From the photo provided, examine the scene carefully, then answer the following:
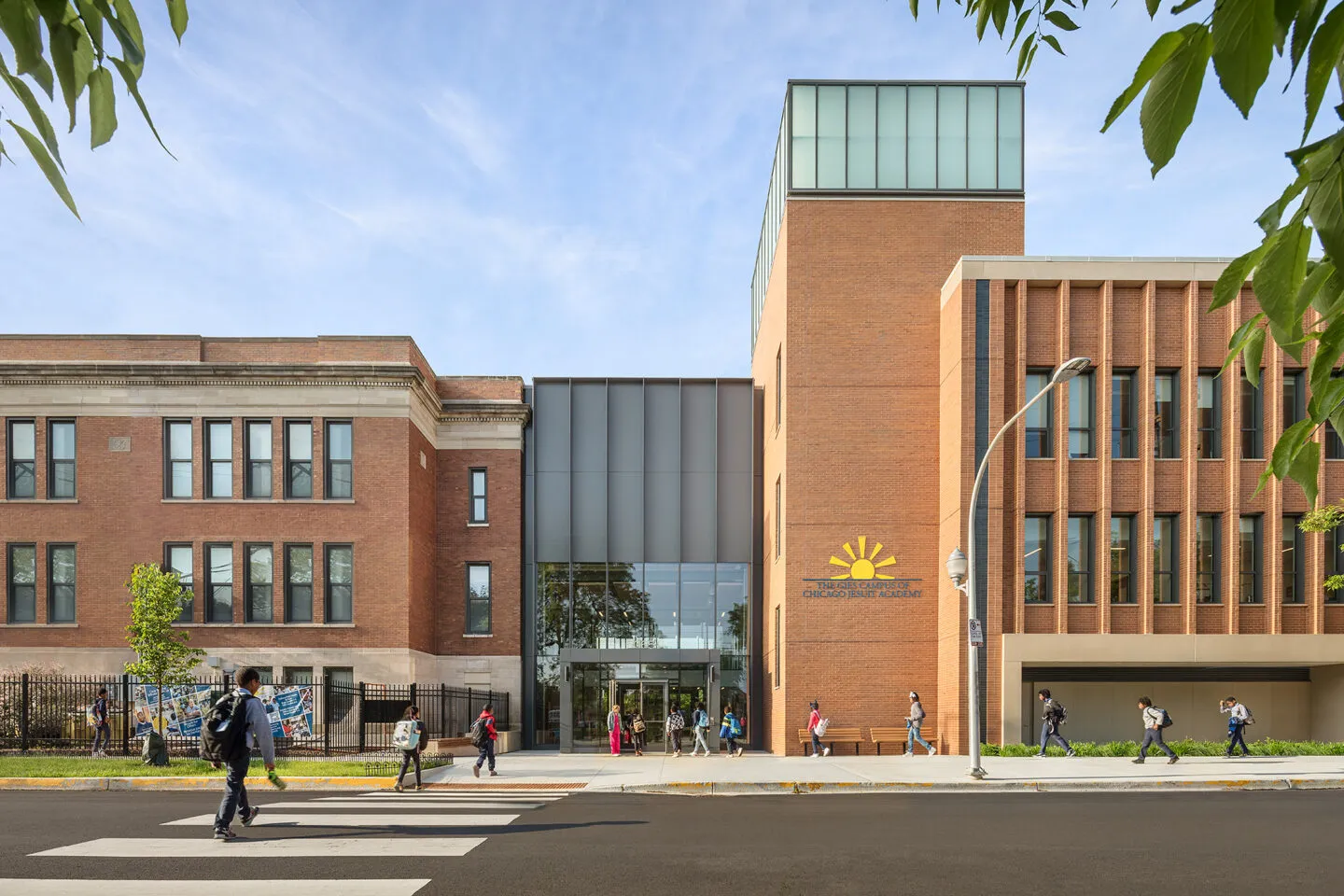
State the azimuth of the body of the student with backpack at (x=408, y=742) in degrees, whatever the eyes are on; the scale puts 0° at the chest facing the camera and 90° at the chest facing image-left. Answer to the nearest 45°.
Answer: approximately 225°

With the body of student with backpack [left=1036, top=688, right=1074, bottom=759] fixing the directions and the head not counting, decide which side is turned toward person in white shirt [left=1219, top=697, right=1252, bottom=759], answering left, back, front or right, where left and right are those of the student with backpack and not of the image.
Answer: back

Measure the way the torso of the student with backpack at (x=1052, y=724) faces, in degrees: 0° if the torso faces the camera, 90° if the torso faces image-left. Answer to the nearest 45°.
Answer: approximately 90°

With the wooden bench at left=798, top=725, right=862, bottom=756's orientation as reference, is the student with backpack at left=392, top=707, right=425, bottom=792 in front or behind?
in front

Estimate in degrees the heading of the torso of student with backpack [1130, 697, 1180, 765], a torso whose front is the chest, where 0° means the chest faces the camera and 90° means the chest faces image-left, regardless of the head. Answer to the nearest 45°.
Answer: approximately 90°

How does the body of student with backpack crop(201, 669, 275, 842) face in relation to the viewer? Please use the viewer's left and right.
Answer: facing away from the viewer and to the right of the viewer
